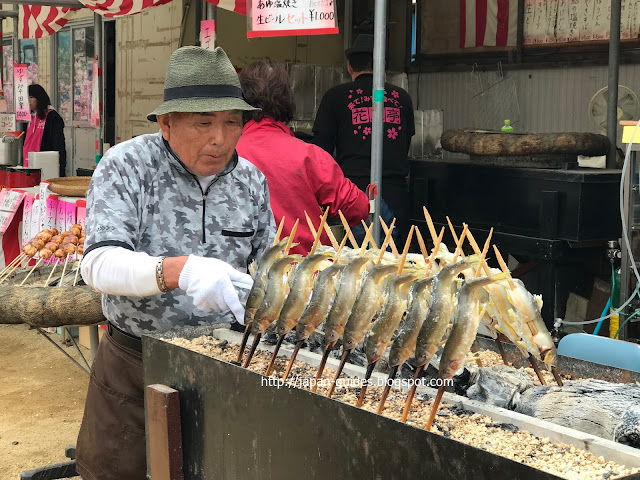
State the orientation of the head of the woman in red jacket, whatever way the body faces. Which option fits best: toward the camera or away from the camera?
away from the camera

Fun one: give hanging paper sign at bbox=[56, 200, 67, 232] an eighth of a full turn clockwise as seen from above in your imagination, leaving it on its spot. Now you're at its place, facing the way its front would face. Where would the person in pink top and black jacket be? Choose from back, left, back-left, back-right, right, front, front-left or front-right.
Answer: back-right

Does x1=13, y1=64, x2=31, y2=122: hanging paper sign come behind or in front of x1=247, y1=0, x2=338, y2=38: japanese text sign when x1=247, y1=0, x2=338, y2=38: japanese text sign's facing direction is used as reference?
behind

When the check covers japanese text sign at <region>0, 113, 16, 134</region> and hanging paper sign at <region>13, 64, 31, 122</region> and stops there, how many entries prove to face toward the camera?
2
